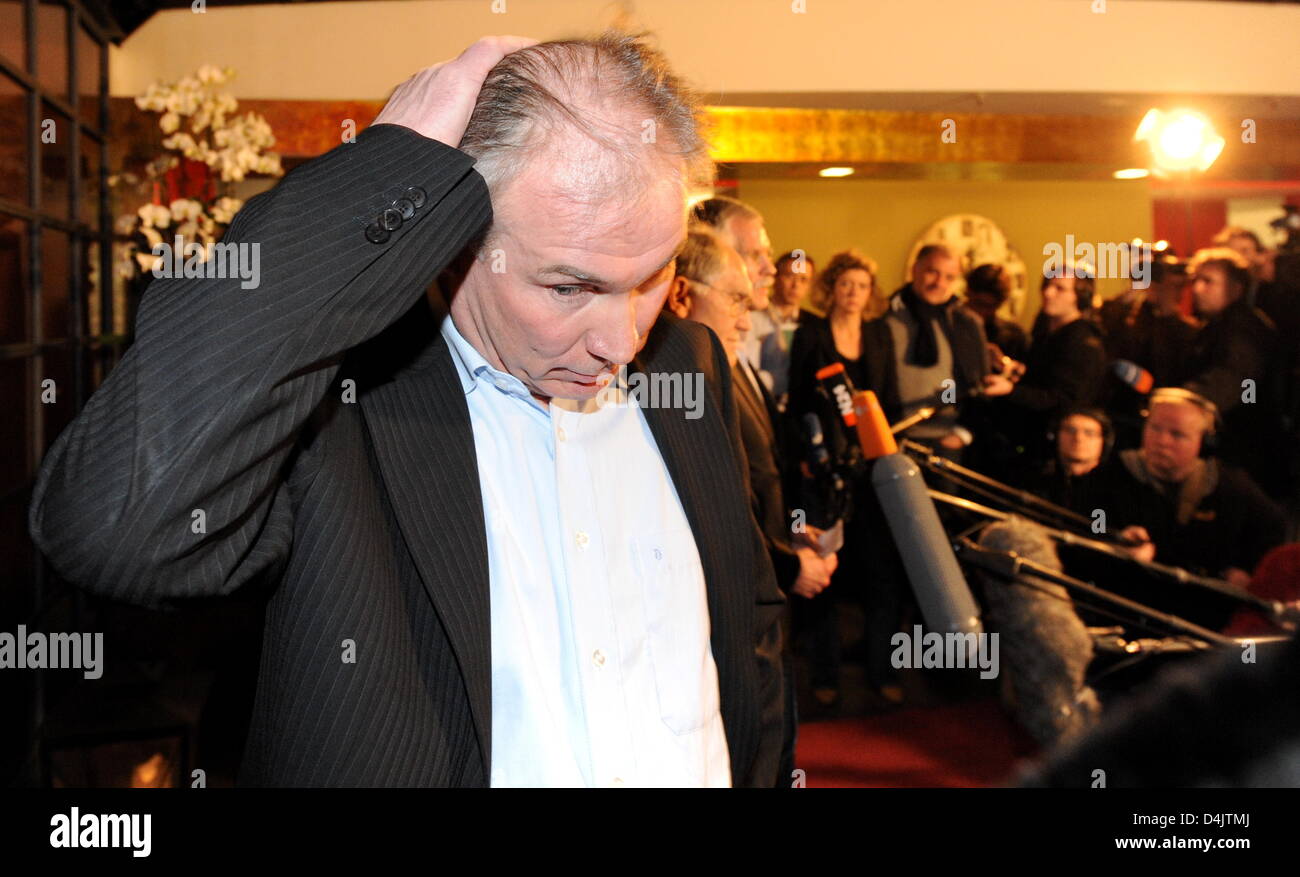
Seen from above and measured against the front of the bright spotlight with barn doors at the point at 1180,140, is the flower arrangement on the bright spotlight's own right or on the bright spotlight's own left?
on the bright spotlight's own right

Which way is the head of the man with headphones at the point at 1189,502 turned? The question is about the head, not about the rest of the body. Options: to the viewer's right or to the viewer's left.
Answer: to the viewer's left

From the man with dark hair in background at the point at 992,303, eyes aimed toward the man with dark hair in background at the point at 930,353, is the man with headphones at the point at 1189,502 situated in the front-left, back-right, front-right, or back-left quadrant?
front-left

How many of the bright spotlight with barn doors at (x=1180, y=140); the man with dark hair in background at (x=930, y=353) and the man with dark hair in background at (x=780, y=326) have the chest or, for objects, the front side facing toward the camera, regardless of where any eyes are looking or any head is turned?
3

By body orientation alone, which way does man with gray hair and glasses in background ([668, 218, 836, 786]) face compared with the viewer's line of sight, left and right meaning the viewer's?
facing the viewer and to the right of the viewer

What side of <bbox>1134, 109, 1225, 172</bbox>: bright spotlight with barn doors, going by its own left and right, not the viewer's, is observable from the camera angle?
front

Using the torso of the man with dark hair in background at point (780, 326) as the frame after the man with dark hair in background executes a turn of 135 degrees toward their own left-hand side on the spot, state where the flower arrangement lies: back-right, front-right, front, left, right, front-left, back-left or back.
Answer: back

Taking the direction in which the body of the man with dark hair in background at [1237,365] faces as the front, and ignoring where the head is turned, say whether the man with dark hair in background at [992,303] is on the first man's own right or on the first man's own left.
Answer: on the first man's own right

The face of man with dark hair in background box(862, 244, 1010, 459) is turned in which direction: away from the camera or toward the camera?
toward the camera

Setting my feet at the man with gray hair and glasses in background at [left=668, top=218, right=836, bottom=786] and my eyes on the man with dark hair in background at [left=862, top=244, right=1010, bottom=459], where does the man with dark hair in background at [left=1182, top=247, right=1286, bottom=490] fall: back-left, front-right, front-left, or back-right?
front-right

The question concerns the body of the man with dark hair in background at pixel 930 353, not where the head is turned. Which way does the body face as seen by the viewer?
toward the camera

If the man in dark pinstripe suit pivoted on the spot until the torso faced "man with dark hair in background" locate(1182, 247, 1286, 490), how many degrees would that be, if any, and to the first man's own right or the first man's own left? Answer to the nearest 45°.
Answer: approximately 90° to the first man's own left

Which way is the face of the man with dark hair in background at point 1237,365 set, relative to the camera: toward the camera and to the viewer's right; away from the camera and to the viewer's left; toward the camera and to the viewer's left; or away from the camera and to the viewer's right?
toward the camera and to the viewer's left

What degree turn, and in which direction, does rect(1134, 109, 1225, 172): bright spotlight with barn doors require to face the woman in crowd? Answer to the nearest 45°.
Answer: approximately 45° to its right
